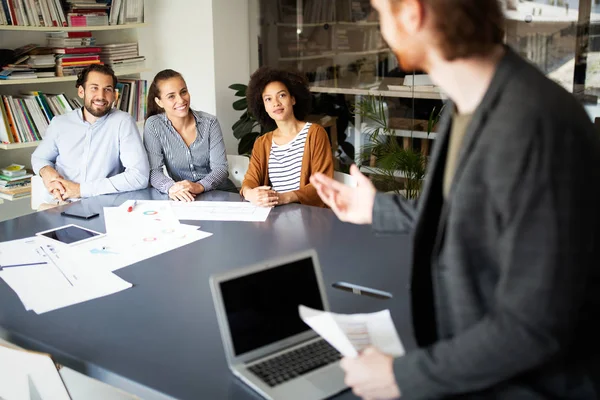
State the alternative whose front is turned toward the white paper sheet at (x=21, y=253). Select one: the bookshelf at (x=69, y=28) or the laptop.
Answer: the bookshelf

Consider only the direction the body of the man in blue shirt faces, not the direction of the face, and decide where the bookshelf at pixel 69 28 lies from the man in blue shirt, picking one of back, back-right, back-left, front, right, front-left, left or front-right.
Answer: back

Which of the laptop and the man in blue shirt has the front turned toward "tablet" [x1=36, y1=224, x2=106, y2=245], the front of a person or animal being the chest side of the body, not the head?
the man in blue shirt

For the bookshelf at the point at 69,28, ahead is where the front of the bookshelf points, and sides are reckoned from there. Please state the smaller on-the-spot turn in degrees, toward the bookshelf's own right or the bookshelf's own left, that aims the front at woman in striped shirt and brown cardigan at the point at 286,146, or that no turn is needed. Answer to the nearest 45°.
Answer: approximately 45° to the bookshelf's own left

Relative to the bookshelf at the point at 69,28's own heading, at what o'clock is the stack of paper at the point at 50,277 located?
The stack of paper is roughly at 12 o'clock from the bookshelf.

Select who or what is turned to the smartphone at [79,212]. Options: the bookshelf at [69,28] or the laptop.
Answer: the bookshelf

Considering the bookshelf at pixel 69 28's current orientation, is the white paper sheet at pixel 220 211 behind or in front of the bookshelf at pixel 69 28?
in front

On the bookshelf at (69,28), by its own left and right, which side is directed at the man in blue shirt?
front

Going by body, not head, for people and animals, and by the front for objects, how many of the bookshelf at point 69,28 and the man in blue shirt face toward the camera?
2

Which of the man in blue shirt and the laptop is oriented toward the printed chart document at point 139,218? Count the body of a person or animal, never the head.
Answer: the man in blue shirt

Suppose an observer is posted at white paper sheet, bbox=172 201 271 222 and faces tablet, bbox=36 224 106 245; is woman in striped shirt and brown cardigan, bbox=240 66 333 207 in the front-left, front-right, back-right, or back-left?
back-right

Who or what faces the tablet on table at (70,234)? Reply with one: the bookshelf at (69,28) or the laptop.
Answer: the bookshelf

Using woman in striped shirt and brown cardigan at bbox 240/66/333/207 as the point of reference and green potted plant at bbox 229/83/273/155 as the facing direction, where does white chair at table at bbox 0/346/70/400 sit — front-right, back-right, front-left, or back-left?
back-left
